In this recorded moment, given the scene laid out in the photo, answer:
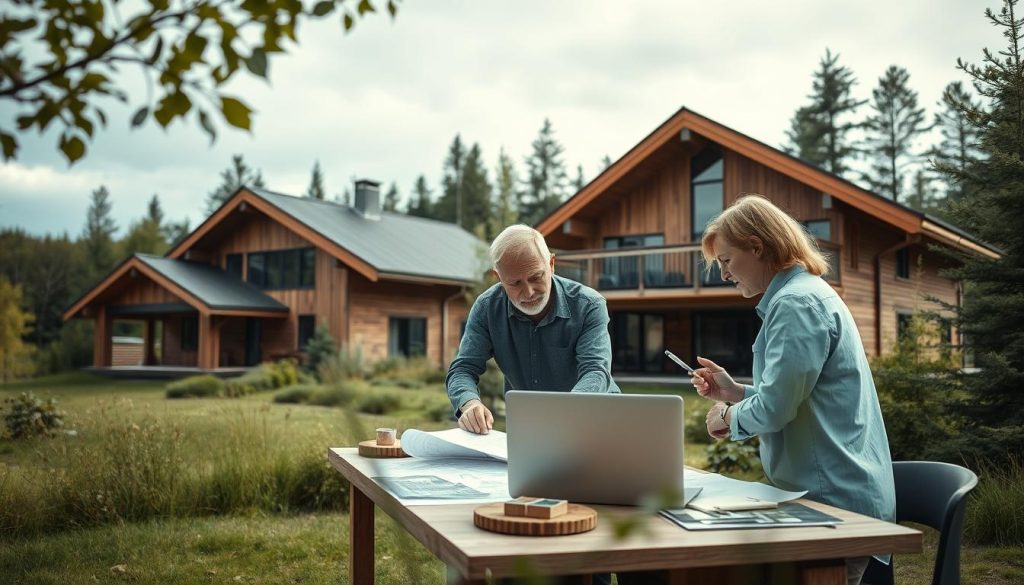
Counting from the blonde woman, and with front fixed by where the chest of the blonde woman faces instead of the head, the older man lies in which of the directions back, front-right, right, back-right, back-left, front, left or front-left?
front-right

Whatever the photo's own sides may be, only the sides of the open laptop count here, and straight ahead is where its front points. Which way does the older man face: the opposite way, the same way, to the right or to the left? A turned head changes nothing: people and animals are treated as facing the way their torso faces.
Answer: the opposite way

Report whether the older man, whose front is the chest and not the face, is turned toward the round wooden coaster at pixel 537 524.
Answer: yes

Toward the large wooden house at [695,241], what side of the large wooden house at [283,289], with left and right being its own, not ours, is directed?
left

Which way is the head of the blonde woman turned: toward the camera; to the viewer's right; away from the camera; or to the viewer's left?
to the viewer's left

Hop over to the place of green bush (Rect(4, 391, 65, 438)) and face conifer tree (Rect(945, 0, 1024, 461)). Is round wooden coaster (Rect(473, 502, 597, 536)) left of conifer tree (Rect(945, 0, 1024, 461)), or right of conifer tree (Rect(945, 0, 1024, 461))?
right

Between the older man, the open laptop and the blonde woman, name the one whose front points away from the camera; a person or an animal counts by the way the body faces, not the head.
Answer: the open laptop

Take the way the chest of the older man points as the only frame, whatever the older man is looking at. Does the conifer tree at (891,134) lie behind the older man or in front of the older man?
behind

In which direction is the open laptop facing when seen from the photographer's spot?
facing away from the viewer

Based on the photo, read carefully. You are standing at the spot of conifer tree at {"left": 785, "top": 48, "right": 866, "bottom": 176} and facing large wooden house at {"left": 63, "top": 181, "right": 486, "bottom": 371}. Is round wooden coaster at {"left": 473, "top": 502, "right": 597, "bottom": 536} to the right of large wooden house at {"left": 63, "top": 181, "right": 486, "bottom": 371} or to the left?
left

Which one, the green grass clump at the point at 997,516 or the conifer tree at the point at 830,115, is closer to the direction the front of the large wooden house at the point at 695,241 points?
the green grass clump

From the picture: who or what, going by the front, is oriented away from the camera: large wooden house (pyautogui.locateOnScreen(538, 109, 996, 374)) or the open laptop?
the open laptop

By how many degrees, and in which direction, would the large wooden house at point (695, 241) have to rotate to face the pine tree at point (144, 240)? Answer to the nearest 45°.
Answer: approximately 90° to its right

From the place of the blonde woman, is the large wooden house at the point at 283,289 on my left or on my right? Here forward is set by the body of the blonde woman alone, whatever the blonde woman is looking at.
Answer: on my right

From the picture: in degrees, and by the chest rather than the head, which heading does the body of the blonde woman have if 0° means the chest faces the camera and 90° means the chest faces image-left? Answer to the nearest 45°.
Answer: approximately 90°

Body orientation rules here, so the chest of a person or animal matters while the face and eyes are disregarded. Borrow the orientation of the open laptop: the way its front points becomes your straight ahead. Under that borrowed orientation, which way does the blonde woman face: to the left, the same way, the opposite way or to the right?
to the left

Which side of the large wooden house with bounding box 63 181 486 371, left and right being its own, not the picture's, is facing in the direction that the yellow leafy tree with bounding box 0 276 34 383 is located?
right
